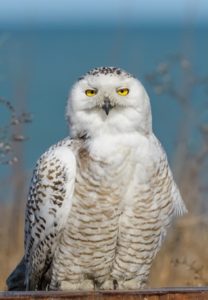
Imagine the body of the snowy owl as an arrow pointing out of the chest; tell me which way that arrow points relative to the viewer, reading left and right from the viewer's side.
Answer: facing the viewer and to the right of the viewer
